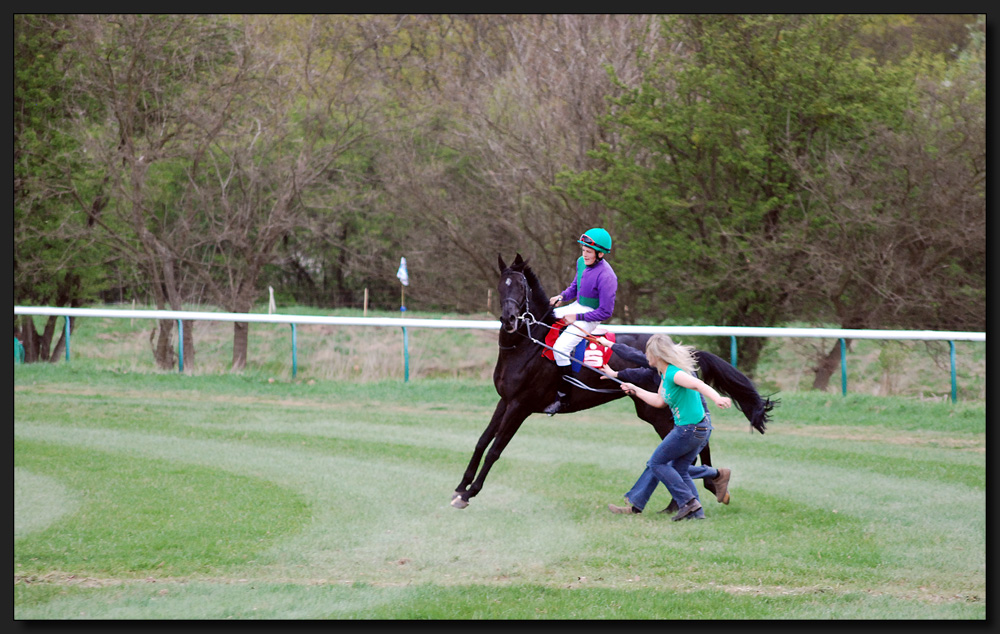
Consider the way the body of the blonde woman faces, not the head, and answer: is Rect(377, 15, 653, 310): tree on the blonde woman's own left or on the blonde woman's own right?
on the blonde woman's own right

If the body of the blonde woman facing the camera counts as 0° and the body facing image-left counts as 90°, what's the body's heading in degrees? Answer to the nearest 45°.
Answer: approximately 90°

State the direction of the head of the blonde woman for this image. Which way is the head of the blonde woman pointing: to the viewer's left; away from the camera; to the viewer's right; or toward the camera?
to the viewer's left

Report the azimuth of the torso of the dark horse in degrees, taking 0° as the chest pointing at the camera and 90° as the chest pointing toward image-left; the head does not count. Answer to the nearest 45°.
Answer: approximately 45°

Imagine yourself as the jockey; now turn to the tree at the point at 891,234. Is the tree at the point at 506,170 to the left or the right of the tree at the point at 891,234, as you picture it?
left

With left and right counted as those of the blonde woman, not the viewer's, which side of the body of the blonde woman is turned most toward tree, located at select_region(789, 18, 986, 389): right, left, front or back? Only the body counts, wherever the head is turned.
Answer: right
